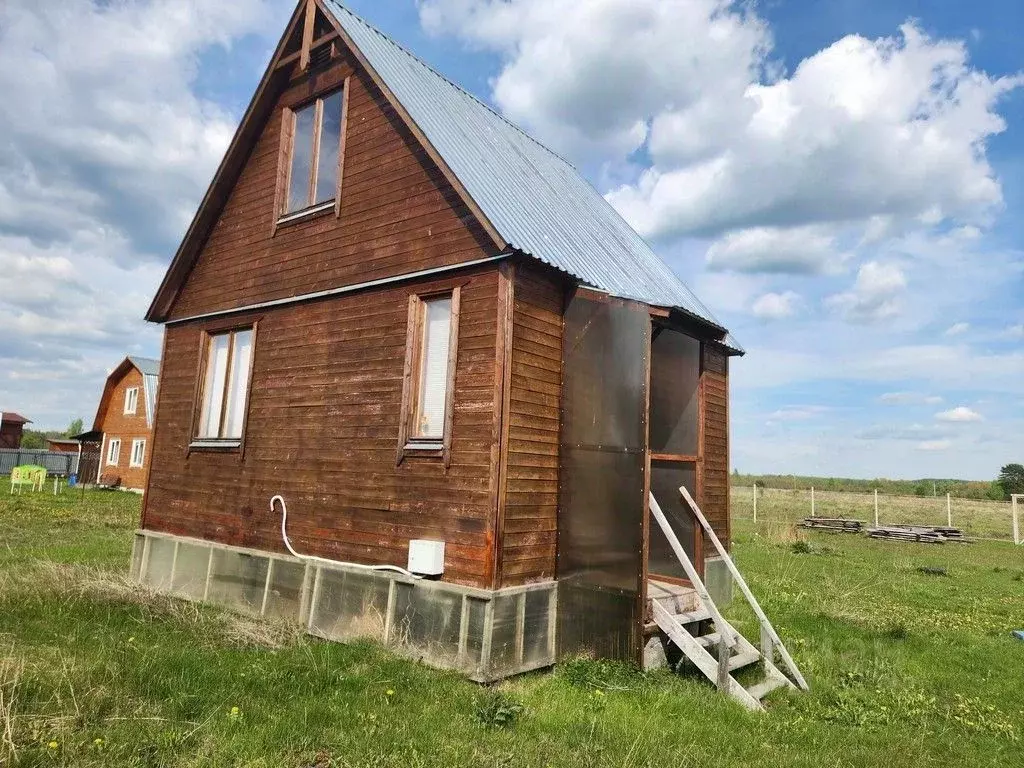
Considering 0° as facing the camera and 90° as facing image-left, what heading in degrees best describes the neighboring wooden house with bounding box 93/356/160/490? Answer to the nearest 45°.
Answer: approximately 45°

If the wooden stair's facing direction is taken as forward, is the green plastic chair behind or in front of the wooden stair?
behind

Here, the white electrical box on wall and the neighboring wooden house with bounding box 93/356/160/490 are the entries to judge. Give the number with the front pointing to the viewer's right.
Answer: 0

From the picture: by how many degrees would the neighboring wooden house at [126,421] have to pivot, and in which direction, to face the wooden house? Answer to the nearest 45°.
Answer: approximately 45° to its left

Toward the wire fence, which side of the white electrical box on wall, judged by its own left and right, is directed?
back

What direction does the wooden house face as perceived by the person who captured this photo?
facing the viewer and to the right of the viewer

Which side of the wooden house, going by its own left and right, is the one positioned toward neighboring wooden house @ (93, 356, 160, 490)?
back

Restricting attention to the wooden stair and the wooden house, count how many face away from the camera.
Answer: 0

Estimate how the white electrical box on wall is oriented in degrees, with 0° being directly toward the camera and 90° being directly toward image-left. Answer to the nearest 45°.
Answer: approximately 45°

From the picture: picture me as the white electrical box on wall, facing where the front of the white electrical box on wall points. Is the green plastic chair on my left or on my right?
on my right

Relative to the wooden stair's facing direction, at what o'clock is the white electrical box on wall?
The white electrical box on wall is roughly at 4 o'clock from the wooden stair.

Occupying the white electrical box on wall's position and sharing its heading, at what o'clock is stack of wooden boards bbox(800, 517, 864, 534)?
The stack of wooden boards is roughly at 6 o'clock from the white electrical box on wall.

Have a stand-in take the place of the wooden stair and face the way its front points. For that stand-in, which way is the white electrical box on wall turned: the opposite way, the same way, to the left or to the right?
to the right

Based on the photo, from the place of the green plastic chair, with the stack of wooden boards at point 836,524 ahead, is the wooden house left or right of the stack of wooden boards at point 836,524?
right

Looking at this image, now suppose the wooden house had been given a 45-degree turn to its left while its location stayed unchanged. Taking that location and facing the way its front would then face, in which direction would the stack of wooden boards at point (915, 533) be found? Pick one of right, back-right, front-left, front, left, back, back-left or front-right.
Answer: front-left
